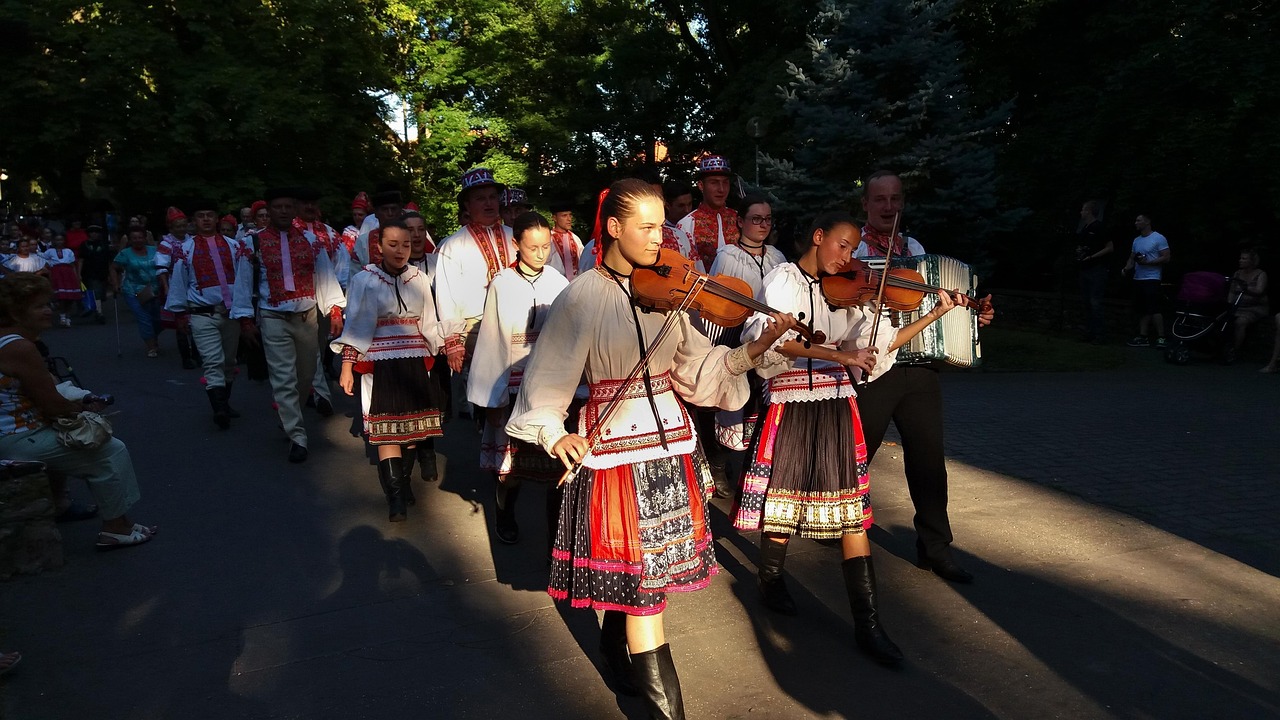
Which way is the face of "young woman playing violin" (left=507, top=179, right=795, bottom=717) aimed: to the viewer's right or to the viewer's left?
to the viewer's right

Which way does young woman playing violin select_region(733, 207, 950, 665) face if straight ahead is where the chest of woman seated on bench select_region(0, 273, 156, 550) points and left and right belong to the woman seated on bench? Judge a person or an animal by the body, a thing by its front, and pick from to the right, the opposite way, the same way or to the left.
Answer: to the right

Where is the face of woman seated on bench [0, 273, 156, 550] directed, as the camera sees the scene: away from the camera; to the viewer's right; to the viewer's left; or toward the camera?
to the viewer's right

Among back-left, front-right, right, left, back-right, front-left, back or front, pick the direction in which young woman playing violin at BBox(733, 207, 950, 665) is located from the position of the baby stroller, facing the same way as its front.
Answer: front-left

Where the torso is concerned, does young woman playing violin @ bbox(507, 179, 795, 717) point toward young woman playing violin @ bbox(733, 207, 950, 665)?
no

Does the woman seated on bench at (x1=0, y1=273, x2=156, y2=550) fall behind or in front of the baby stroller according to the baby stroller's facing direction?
in front

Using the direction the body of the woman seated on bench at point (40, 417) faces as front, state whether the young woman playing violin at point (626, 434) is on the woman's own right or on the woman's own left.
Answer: on the woman's own right

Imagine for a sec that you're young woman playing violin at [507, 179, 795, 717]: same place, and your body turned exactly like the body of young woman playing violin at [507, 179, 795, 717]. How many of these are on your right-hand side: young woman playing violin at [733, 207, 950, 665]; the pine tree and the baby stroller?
0

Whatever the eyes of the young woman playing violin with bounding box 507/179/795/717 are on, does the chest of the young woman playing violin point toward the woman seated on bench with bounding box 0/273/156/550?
no

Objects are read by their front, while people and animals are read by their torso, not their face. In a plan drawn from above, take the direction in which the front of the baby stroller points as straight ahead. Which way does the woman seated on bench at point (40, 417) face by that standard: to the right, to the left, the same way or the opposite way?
the opposite way

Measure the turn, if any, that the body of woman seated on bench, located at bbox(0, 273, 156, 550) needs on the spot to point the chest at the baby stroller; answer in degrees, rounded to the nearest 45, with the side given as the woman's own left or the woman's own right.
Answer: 0° — they already face it

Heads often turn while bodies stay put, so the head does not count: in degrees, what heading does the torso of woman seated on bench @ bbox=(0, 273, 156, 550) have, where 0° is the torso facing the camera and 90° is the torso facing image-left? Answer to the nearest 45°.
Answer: approximately 270°

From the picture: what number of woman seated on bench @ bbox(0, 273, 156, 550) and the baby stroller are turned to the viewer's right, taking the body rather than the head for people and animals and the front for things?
1

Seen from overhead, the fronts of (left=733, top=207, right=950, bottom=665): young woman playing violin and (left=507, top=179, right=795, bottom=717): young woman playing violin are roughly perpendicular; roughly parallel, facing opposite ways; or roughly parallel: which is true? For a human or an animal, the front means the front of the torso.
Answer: roughly parallel

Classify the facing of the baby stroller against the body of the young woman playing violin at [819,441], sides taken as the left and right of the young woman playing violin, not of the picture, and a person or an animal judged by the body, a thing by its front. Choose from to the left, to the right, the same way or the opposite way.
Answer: to the right

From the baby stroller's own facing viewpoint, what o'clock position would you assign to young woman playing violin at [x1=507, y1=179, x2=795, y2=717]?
The young woman playing violin is roughly at 11 o'clock from the baby stroller.

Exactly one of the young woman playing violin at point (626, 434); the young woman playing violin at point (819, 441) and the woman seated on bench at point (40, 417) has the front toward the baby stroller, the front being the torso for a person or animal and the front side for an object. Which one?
the woman seated on bench
